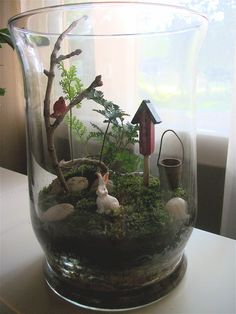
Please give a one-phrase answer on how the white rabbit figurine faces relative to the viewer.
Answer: facing to the left of the viewer

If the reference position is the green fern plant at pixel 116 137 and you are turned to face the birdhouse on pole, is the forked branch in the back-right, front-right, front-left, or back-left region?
back-right

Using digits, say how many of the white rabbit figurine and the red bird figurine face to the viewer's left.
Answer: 1
